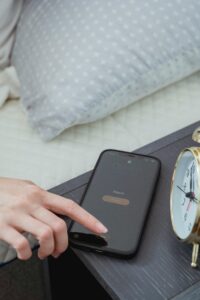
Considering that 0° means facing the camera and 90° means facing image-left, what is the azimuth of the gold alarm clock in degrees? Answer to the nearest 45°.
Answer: approximately 45°
